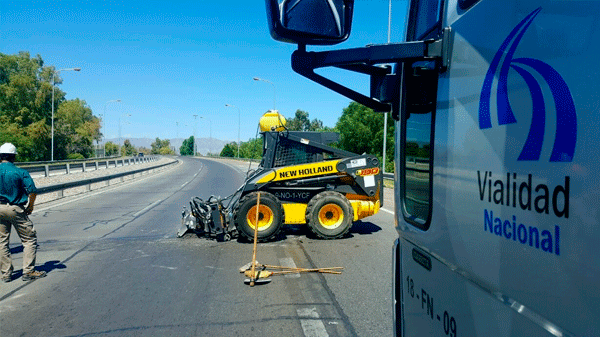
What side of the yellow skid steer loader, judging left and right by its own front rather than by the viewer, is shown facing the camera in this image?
left

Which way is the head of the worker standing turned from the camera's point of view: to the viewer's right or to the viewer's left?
to the viewer's right

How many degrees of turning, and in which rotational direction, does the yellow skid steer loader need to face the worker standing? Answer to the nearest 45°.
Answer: approximately 45° to its left

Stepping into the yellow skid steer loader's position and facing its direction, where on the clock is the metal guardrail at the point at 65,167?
The metal guardrail is roughly at 2 o'clock from the yellow skid steer loader.
